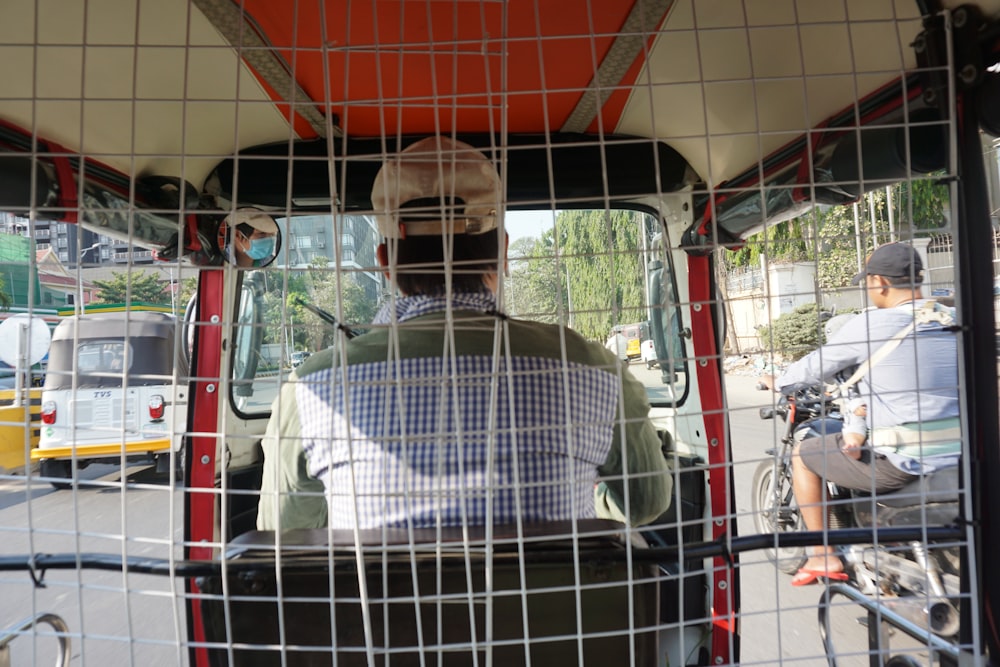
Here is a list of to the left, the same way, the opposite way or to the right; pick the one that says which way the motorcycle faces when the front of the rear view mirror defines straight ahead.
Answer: the opposite way

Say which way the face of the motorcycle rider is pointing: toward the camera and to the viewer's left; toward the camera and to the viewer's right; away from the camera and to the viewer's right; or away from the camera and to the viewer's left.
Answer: away from the camera and to the viewer's left

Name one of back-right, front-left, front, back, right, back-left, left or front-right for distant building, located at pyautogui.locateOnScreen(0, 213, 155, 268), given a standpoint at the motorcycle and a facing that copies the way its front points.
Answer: left

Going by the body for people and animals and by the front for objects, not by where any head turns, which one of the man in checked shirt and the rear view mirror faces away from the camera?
the man in checked shirt

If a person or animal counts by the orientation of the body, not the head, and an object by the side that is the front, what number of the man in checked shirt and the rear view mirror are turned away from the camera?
1

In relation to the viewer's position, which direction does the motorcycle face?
facing away from the viewer and to the left of the viewer

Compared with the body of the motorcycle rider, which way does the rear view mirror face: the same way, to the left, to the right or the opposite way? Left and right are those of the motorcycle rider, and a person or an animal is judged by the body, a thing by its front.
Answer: the opposite way

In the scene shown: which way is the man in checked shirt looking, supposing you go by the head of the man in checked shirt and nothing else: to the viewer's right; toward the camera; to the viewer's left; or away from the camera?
away from the camera

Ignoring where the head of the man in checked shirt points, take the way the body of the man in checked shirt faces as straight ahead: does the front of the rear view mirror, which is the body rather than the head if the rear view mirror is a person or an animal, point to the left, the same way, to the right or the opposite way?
the opposite way

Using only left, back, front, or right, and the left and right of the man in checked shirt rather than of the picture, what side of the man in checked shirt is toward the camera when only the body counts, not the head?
back

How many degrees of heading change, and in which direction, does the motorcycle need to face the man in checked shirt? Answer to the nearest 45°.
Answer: approximately 135° to its left

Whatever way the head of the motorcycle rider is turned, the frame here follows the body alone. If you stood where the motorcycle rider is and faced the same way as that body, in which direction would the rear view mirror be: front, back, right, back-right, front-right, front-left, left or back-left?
left
